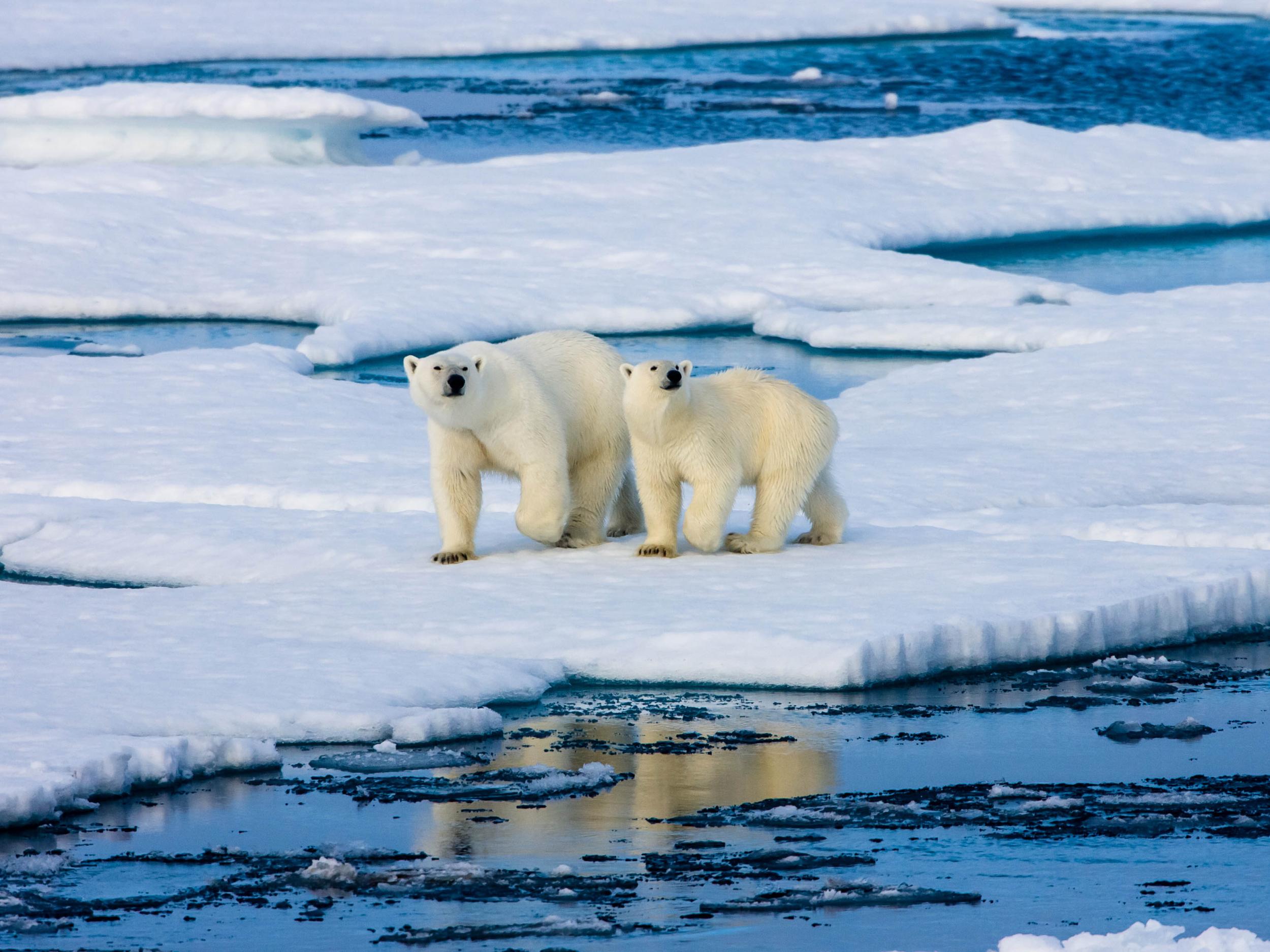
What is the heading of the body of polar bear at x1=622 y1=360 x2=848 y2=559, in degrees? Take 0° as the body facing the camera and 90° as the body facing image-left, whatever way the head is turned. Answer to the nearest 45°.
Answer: approximately 45°

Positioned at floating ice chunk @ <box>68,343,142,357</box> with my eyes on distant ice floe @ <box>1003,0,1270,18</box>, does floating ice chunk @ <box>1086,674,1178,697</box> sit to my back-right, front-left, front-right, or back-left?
back-right

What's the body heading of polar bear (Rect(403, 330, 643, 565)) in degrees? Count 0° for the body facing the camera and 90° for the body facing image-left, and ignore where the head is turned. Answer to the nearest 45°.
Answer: approximately 45°

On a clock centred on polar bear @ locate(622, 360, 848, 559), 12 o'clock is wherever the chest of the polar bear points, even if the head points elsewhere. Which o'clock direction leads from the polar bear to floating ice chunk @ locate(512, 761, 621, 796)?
The floating ice chunk is roughly at 11 o'clock from the polar bear.

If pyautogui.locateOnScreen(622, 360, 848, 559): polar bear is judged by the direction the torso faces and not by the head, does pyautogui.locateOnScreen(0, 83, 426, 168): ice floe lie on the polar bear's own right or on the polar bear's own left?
on the polar bear's own right

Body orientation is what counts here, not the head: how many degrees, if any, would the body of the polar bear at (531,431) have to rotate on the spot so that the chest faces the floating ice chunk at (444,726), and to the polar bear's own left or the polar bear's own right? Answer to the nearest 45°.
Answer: approximately 45° to the polar bear's own left

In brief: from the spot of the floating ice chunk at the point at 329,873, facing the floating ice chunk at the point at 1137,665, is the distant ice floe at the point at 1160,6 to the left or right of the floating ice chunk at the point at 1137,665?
left

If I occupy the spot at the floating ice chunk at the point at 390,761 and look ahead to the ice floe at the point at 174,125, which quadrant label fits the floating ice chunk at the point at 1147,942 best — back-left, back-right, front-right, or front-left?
back-right

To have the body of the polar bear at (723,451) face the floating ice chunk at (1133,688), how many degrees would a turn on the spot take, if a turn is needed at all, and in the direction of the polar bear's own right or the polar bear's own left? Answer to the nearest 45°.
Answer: approximately 90° to the polar bear's own left

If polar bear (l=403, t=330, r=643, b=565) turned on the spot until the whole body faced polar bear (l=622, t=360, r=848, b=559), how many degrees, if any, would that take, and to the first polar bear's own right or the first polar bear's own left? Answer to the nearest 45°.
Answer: approximately 135° to the first polar bear's own left
